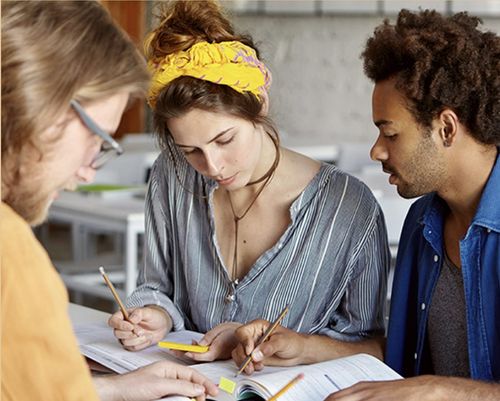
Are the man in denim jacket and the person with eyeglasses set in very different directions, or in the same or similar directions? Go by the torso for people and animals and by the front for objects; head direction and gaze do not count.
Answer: very different directions

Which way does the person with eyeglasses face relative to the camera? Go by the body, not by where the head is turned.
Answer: to the viewer's right

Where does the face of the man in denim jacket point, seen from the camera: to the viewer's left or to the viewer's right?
to the viewer's left

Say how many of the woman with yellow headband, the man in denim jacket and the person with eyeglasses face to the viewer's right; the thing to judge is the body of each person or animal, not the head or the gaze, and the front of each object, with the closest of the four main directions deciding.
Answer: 1

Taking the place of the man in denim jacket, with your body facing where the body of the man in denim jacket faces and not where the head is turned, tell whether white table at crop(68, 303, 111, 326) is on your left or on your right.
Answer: on your right

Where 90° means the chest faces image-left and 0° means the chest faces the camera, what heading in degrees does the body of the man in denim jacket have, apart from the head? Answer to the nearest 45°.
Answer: approximately 45°

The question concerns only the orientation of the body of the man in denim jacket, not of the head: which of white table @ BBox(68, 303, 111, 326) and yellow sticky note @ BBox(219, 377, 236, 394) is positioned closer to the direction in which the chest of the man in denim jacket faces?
the yellow sticky note

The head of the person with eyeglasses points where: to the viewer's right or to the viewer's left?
to the viewer's right

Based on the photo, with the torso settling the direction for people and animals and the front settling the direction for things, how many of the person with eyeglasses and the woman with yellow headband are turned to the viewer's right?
1
